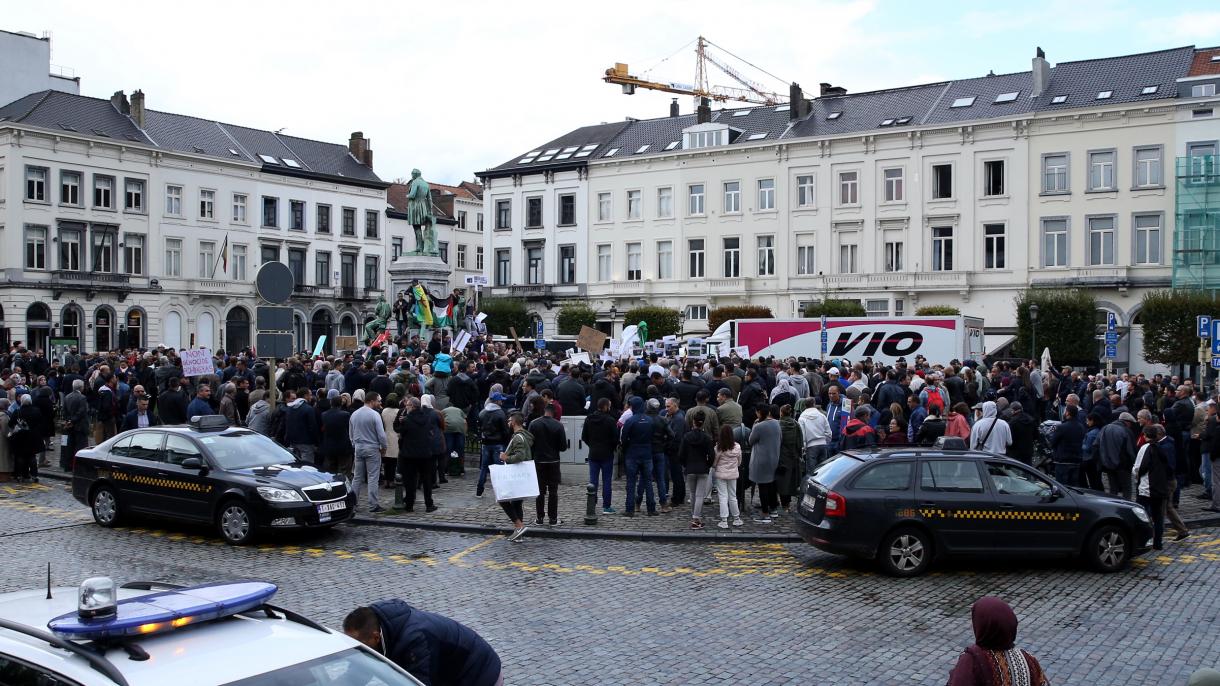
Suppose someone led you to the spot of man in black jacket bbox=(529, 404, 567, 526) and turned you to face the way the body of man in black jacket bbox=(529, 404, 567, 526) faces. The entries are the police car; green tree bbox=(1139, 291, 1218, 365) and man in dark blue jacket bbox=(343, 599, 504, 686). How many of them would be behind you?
2

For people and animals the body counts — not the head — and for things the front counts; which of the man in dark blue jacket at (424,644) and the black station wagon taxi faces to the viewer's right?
the black station wagon taxi

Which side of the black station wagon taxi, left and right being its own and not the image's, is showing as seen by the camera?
right

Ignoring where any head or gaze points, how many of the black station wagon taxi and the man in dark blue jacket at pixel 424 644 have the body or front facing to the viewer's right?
1

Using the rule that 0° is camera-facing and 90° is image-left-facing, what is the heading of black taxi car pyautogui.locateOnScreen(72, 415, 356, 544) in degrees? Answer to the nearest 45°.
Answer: approximately 315°

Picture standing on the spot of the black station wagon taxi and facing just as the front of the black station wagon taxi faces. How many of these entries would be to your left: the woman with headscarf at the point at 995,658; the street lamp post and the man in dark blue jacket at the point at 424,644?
1

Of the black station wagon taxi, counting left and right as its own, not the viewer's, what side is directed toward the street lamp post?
left

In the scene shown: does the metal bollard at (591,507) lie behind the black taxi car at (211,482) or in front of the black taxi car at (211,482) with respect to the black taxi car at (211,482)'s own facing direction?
in front

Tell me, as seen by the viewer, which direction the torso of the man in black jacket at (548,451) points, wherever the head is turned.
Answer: away from the camera

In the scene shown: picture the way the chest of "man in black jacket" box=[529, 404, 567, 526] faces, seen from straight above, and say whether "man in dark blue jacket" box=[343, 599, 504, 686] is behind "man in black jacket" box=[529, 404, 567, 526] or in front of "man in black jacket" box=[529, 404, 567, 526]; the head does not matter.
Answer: behind

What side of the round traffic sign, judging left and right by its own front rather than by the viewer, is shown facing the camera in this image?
back
